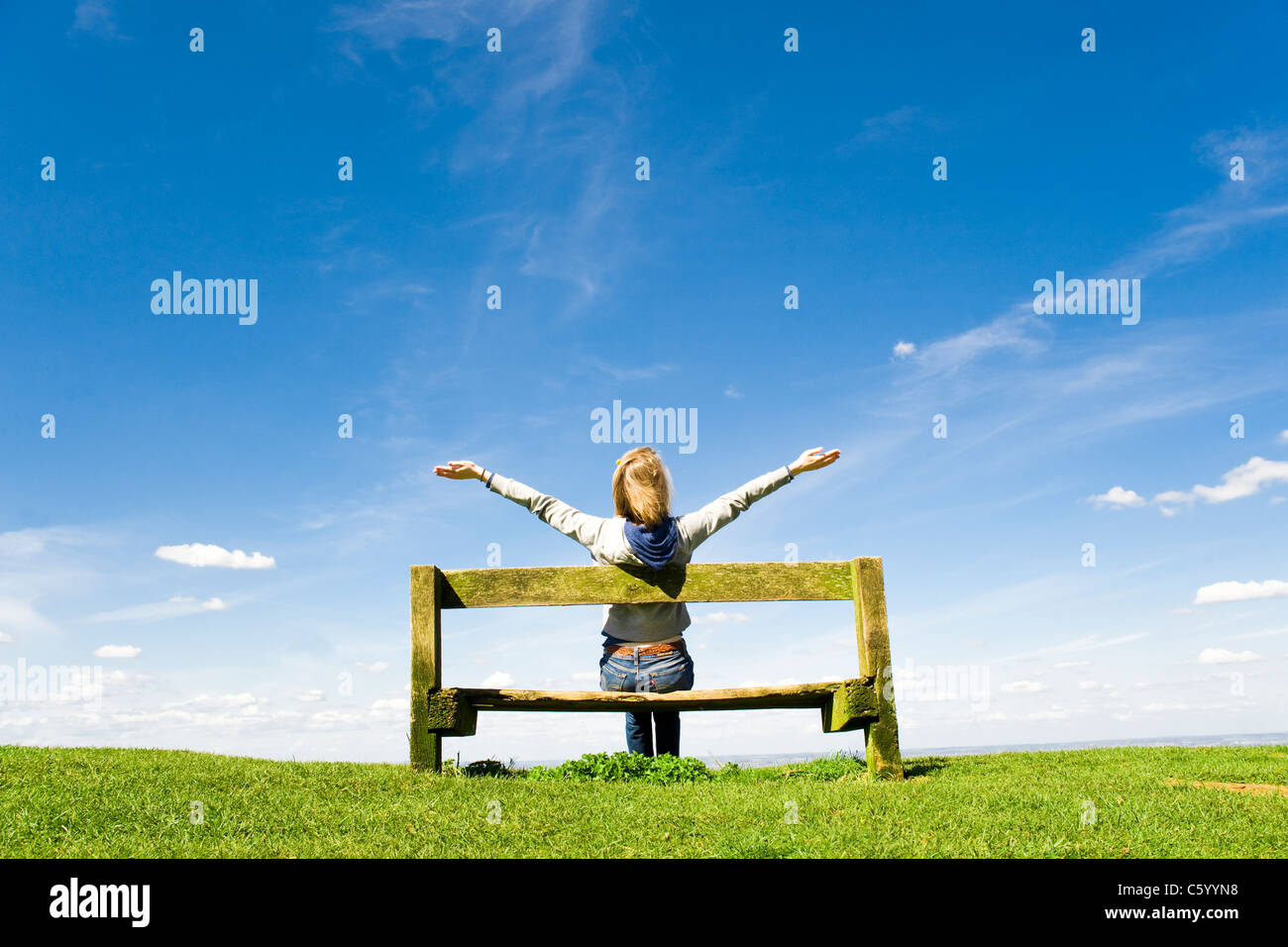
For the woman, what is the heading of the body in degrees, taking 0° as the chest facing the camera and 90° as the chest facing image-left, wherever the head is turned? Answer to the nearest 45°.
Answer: approximately 180°

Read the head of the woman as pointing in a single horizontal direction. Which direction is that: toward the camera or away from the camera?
away from the camera
